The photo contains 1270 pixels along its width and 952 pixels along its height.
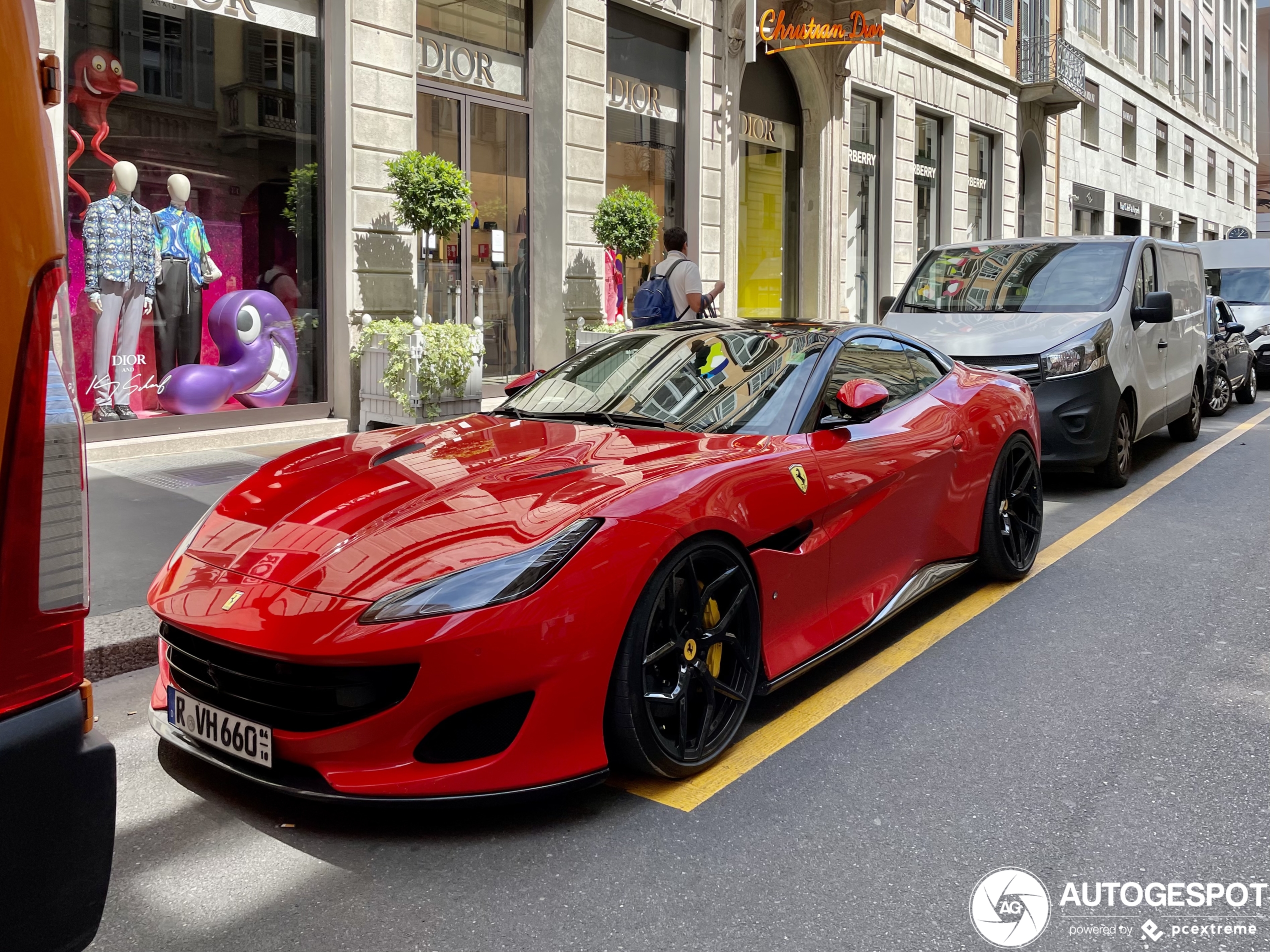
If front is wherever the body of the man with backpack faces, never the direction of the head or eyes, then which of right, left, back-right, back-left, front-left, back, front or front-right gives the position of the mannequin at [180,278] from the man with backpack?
back-left

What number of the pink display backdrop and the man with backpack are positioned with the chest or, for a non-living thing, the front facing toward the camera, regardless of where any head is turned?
1

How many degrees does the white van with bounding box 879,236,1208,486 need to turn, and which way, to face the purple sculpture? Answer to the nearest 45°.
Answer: approximately 45° to its right

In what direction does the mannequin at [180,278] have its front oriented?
toward the camera

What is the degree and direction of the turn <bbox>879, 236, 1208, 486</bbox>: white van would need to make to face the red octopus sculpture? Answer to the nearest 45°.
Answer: approximately 45° to its right

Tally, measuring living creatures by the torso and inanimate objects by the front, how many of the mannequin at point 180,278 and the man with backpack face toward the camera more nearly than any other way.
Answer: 1

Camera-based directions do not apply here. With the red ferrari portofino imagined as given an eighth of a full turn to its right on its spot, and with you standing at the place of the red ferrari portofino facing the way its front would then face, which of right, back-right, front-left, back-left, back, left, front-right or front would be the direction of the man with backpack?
right

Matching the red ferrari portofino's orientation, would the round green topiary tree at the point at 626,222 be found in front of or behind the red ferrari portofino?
behind

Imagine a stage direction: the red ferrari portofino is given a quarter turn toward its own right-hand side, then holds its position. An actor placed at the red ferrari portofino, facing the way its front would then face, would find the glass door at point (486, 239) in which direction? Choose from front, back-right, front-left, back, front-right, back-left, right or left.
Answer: front-right

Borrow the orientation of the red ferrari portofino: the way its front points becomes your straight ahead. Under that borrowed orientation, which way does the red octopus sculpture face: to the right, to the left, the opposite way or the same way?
to the left

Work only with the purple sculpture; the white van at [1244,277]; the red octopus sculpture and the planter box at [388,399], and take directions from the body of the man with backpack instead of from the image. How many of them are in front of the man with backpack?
1

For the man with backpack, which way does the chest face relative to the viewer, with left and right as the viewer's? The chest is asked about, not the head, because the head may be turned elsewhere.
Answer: facing away from the viewer and to the right of the viewer

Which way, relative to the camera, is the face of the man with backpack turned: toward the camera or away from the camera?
away from the camera

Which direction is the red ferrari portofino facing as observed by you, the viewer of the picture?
facing the viewer and to the left of the viewer
